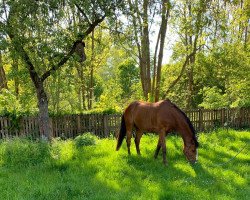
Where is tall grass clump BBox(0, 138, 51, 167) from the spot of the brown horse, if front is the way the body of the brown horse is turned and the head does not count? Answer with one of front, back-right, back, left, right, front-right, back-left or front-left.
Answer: back-right

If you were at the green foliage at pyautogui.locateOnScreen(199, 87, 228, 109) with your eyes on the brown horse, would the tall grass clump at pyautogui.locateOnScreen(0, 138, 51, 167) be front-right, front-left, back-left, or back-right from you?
front-right

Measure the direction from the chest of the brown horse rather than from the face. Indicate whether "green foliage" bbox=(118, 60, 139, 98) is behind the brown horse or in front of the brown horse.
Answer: behind

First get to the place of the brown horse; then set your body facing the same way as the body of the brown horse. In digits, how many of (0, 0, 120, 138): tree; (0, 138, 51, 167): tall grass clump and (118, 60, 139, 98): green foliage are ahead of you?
0
